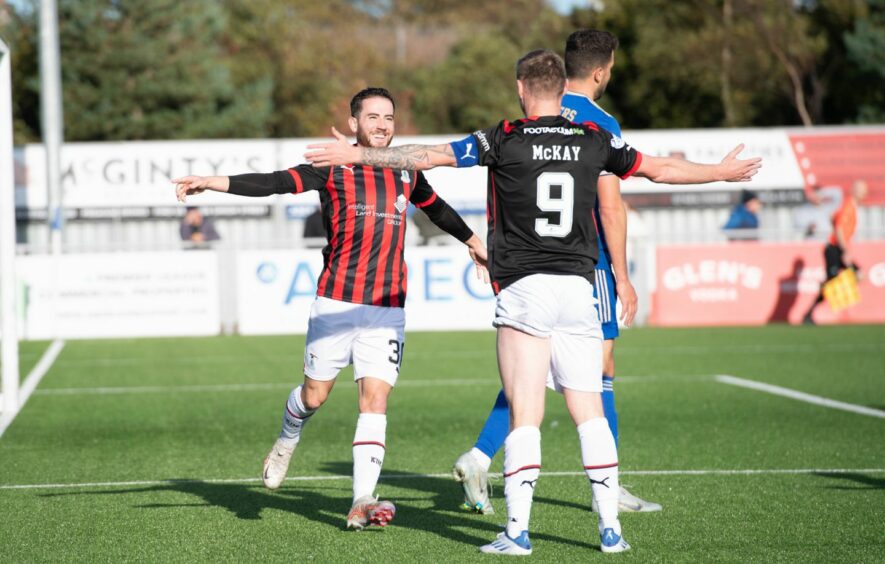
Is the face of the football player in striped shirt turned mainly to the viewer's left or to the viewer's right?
to the viewer's right

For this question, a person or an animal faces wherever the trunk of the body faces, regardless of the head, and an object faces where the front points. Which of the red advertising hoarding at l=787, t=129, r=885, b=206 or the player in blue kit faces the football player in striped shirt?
the red advertising hoarding

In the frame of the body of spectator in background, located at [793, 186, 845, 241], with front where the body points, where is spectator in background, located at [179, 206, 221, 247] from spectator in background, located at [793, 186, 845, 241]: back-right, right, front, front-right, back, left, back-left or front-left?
front-right

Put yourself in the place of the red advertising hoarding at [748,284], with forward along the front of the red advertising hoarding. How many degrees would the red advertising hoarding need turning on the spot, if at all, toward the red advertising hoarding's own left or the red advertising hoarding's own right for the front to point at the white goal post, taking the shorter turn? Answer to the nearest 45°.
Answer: approximately 45° to the red advertising hoarding's own right
